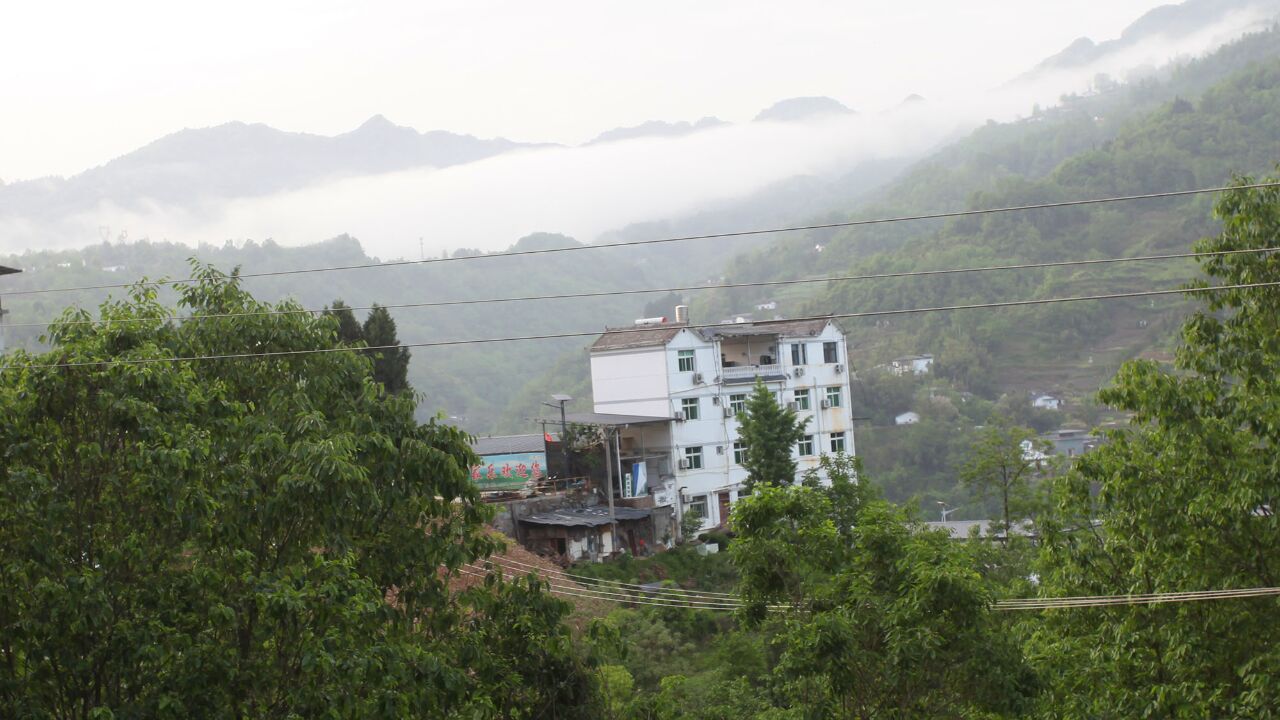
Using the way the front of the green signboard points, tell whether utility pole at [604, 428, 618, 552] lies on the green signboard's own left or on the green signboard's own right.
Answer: on the green signboard's own left

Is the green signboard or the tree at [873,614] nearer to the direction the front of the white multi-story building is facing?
the tree

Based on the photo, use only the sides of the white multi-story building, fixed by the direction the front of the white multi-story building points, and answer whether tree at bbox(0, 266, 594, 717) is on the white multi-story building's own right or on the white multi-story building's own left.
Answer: on the white multi-story building's own right

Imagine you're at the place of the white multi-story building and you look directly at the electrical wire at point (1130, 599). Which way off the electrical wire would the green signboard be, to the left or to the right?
right

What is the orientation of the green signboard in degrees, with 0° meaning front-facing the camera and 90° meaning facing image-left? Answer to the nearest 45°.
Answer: approximately 0°

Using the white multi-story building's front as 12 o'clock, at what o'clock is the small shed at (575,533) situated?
The small shed is roughly at 2 o'clock from the white multi-story building.

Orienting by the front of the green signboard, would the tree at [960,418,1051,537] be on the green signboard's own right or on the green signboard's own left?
on the green signboard's own left

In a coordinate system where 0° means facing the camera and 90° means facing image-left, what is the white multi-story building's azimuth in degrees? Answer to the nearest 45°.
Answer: approximately 315°

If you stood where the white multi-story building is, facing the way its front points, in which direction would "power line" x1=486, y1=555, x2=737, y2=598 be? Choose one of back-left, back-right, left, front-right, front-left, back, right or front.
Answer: front-right

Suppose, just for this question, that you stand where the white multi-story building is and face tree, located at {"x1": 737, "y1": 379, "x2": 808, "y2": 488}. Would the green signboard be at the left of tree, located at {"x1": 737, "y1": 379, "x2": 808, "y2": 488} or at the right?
right
